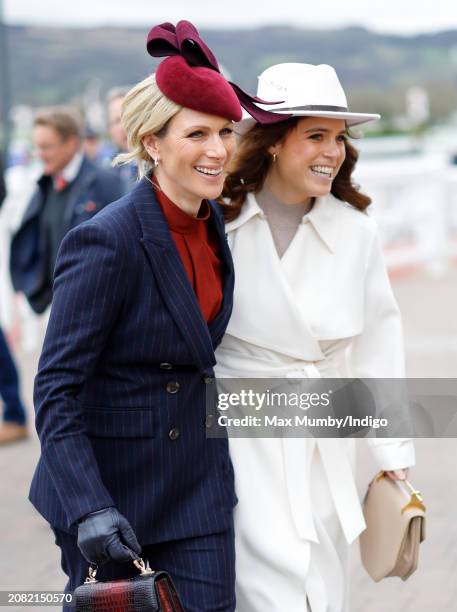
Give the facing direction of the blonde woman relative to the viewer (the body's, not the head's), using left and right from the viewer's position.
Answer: facing the viewer and to the right of the viewer

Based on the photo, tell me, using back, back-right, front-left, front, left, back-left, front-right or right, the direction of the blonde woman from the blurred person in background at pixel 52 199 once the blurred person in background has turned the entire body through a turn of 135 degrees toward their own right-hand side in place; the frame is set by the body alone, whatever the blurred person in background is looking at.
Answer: back

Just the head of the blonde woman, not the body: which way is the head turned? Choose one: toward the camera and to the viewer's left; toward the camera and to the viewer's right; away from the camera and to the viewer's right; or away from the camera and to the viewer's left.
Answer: toward the camera and to the viewer's right

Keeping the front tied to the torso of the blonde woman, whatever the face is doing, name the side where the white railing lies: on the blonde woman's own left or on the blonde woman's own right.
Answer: on the blonde woman's own left

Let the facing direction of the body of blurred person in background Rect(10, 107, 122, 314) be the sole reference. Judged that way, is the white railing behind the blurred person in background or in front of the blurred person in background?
behind
